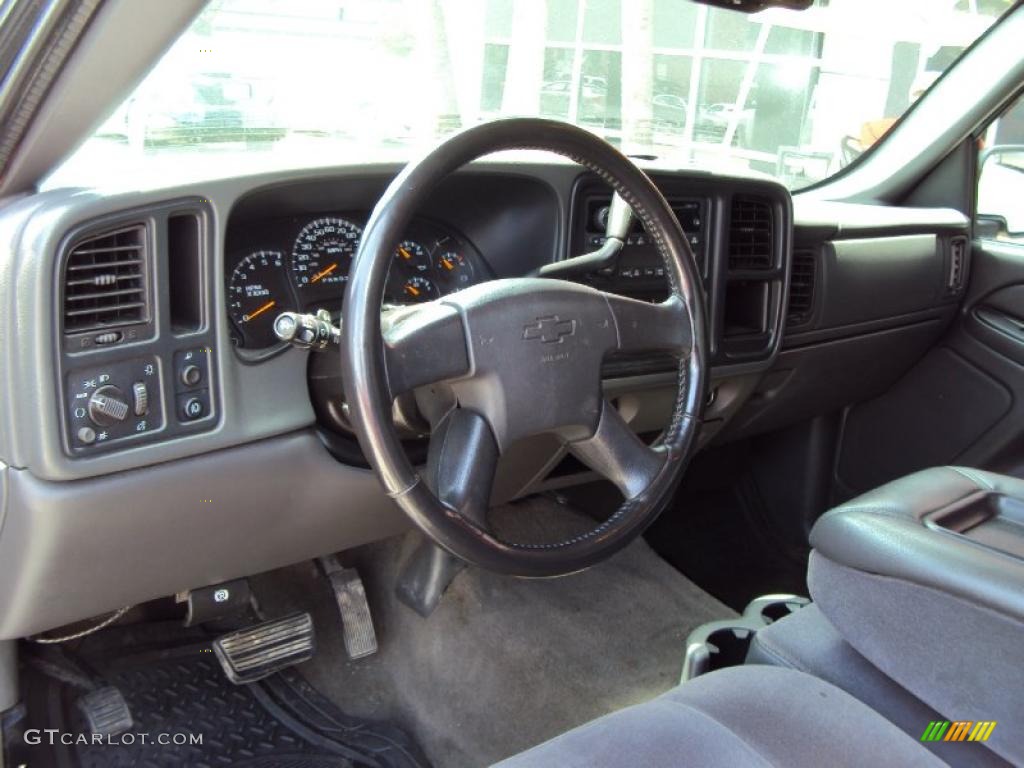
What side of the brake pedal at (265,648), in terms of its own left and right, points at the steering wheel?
front

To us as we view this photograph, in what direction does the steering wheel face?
facing the viewer and to the right of the viewer

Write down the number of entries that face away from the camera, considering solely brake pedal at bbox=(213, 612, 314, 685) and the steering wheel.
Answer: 0

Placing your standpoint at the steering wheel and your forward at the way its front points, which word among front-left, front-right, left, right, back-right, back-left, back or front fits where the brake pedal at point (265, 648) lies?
back
